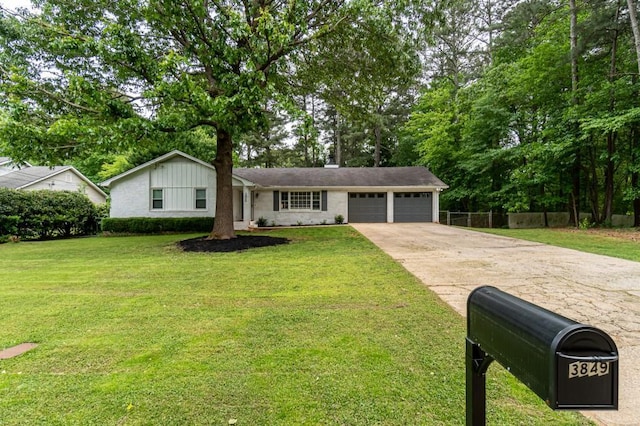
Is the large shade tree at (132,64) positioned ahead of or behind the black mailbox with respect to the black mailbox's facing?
behind

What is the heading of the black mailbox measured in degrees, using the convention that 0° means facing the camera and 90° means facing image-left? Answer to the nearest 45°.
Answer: approximately 315°

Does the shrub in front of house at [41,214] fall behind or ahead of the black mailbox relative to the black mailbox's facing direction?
behind

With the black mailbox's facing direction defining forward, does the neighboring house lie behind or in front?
behind

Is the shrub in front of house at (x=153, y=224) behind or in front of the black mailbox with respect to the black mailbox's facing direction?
behind
